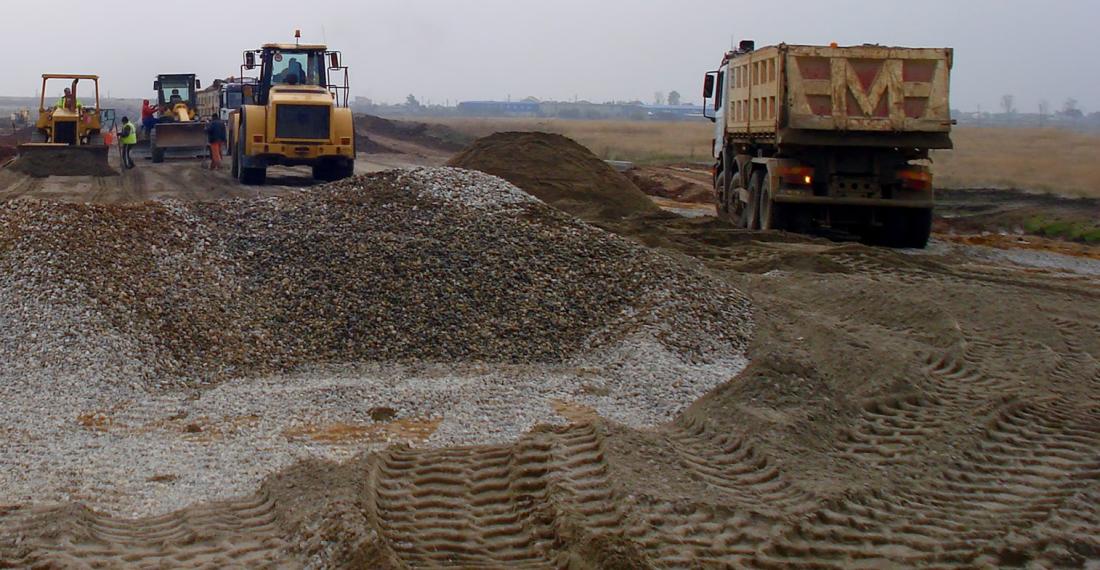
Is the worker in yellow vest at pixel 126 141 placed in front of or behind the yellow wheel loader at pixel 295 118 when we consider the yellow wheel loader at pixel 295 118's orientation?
in front

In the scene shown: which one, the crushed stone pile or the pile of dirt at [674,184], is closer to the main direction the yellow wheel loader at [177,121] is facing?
the crushed stone pile

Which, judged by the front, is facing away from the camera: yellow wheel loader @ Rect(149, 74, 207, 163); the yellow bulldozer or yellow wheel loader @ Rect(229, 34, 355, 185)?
yellow wheel loader @ Rect(229, 34, 355, 185)

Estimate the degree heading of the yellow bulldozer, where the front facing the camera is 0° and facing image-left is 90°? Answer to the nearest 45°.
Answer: approximately 0°

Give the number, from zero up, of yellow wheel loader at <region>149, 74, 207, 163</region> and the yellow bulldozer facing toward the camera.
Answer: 2

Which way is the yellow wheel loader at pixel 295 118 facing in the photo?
away from the camera

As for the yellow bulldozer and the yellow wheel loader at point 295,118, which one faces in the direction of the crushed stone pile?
the yellow bulldozer
